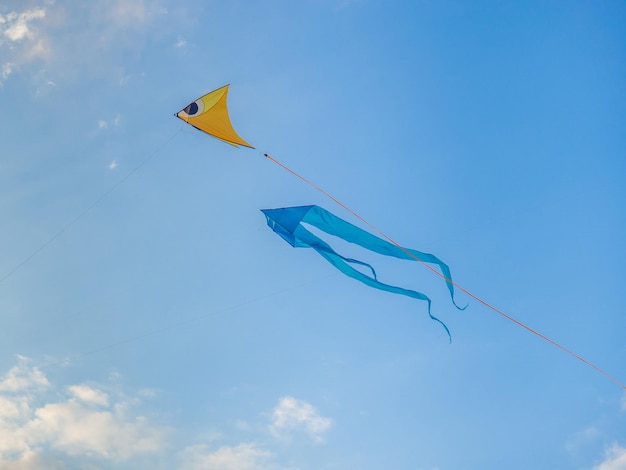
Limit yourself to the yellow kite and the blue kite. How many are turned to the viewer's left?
2

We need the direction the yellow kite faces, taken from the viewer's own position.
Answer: facing to the left of the viewer

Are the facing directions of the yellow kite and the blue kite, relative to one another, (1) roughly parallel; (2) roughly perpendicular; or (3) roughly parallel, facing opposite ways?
roughly parallel

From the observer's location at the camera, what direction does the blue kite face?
facing to the left of the viewer
